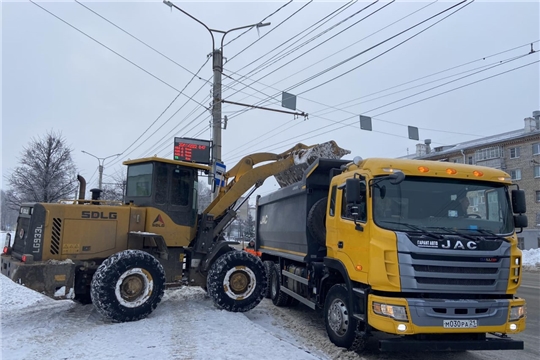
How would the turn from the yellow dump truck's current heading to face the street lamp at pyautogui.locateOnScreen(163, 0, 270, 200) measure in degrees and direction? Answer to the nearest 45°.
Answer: approximately 180°

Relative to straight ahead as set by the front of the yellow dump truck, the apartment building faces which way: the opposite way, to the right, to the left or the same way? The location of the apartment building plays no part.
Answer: to the right

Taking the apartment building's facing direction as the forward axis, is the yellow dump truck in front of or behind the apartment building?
in front

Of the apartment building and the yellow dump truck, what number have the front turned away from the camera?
0

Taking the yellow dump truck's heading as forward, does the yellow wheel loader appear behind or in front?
behind

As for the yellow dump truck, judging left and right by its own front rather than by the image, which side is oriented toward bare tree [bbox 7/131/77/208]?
back

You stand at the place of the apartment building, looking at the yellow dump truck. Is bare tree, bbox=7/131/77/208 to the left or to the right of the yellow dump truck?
right

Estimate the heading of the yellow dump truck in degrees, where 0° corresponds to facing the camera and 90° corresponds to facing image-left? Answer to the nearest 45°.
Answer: approximately 315°

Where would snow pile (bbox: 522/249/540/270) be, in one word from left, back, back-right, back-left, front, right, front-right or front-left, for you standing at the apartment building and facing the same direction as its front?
front-left

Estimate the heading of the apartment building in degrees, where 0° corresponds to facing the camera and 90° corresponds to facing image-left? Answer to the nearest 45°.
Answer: approximately 45°
